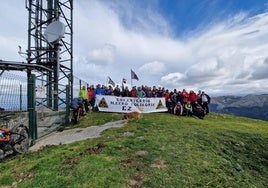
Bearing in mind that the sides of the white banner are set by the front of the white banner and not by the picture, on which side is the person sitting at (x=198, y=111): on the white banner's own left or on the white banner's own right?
on the white banner's own left

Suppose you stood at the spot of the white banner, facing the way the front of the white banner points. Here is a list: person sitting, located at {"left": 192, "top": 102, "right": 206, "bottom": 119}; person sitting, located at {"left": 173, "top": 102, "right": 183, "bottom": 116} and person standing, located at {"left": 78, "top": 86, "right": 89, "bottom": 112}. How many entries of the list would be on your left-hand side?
2

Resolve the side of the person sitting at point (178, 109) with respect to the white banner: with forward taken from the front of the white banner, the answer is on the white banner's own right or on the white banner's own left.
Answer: on the white banner's own left

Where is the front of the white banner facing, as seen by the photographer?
facing the viewer
